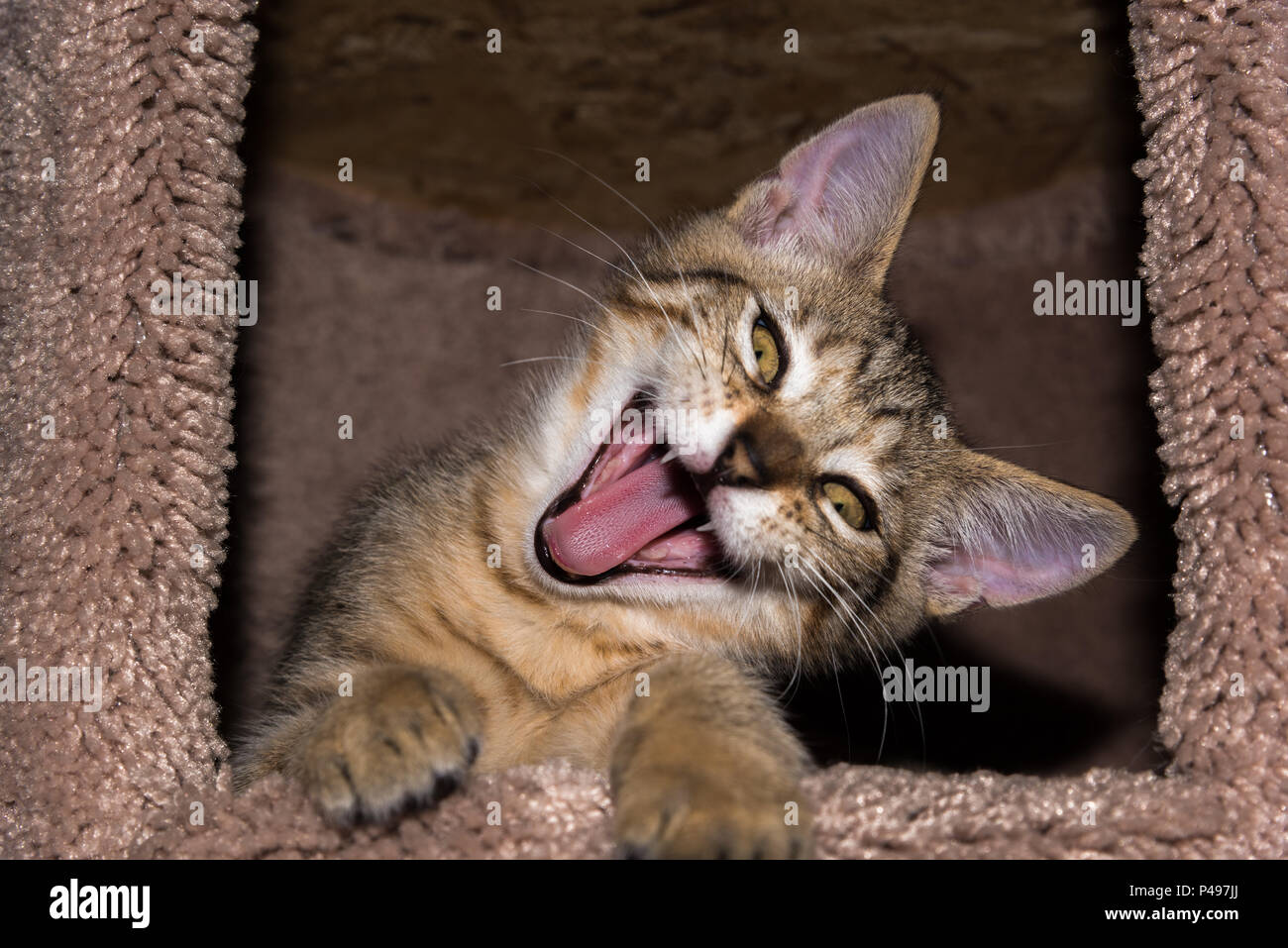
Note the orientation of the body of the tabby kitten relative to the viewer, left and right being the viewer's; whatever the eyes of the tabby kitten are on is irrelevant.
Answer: facing the viewer
